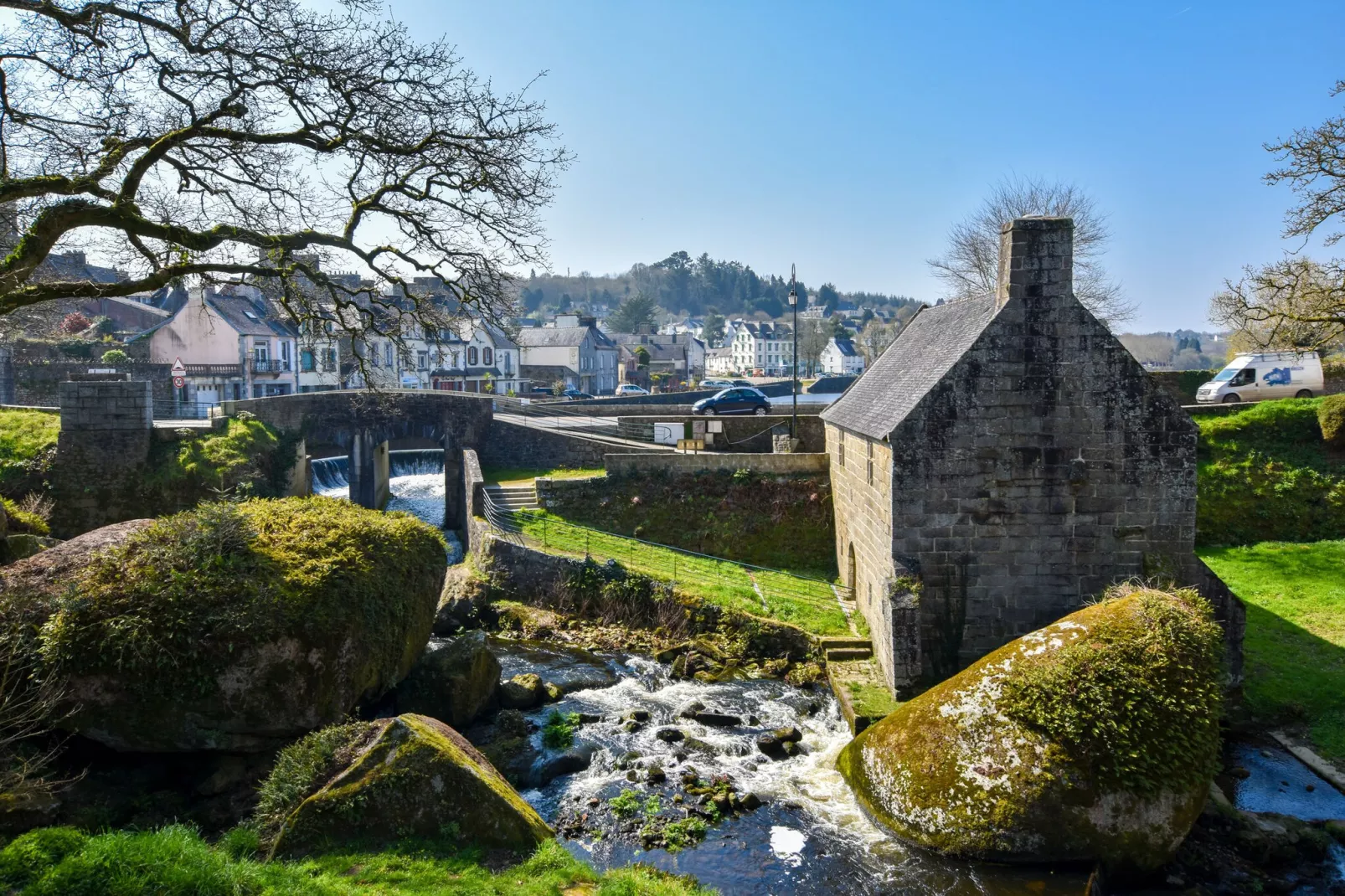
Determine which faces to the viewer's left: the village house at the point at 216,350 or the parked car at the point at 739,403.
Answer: the parked car

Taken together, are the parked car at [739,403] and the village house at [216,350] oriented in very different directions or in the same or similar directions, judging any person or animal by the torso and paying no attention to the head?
very different directions

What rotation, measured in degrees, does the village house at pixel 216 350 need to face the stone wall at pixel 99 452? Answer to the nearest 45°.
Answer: approximately 45° to its right

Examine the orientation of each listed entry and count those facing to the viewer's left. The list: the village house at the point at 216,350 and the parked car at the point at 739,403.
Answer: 1

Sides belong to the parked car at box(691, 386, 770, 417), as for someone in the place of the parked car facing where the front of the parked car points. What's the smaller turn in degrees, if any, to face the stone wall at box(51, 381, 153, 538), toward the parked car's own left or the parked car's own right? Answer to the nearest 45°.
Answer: approximately 45° to the parked car's own left

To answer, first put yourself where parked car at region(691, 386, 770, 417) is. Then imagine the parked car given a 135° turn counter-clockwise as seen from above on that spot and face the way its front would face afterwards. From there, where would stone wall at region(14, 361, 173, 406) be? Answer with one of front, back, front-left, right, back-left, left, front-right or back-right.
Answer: back-right

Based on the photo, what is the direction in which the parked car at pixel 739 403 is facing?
to the viewer's left

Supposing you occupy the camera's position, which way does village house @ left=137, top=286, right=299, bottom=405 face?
facing the viewer and to the right of the viewer

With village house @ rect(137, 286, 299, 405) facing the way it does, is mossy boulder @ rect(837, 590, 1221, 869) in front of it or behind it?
in front

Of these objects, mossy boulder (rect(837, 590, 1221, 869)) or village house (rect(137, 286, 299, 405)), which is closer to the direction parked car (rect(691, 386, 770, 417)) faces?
the village house

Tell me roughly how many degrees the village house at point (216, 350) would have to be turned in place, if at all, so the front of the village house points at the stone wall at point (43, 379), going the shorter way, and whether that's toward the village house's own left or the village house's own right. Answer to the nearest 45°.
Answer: approximately 90° to the village house's own right

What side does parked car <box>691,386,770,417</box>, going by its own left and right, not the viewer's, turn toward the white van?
back
